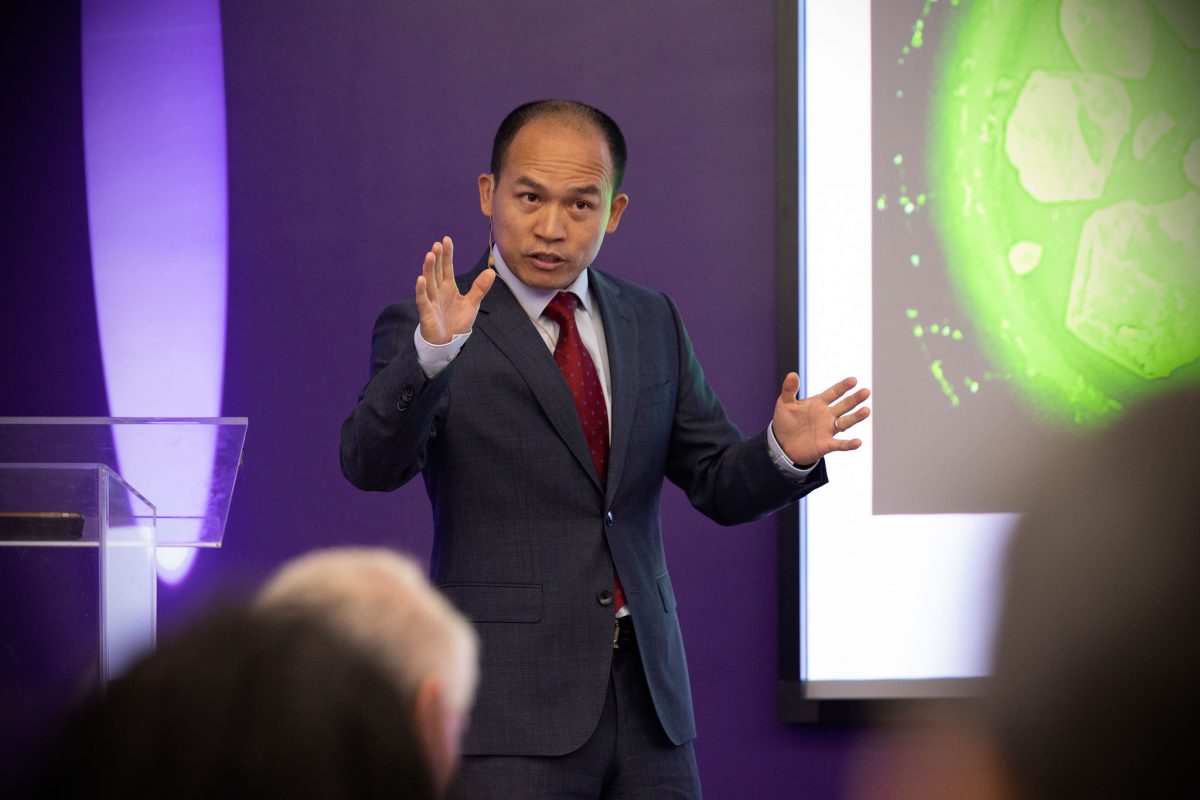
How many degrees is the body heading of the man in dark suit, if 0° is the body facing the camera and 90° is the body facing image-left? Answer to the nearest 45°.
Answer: approximately 315°

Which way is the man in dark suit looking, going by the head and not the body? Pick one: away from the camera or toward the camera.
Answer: toward the camera

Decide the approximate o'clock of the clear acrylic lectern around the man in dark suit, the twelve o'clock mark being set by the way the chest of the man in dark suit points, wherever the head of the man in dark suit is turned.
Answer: The clear acrylic lectern is roughly at 4 o'clock from the man in dark suit.
